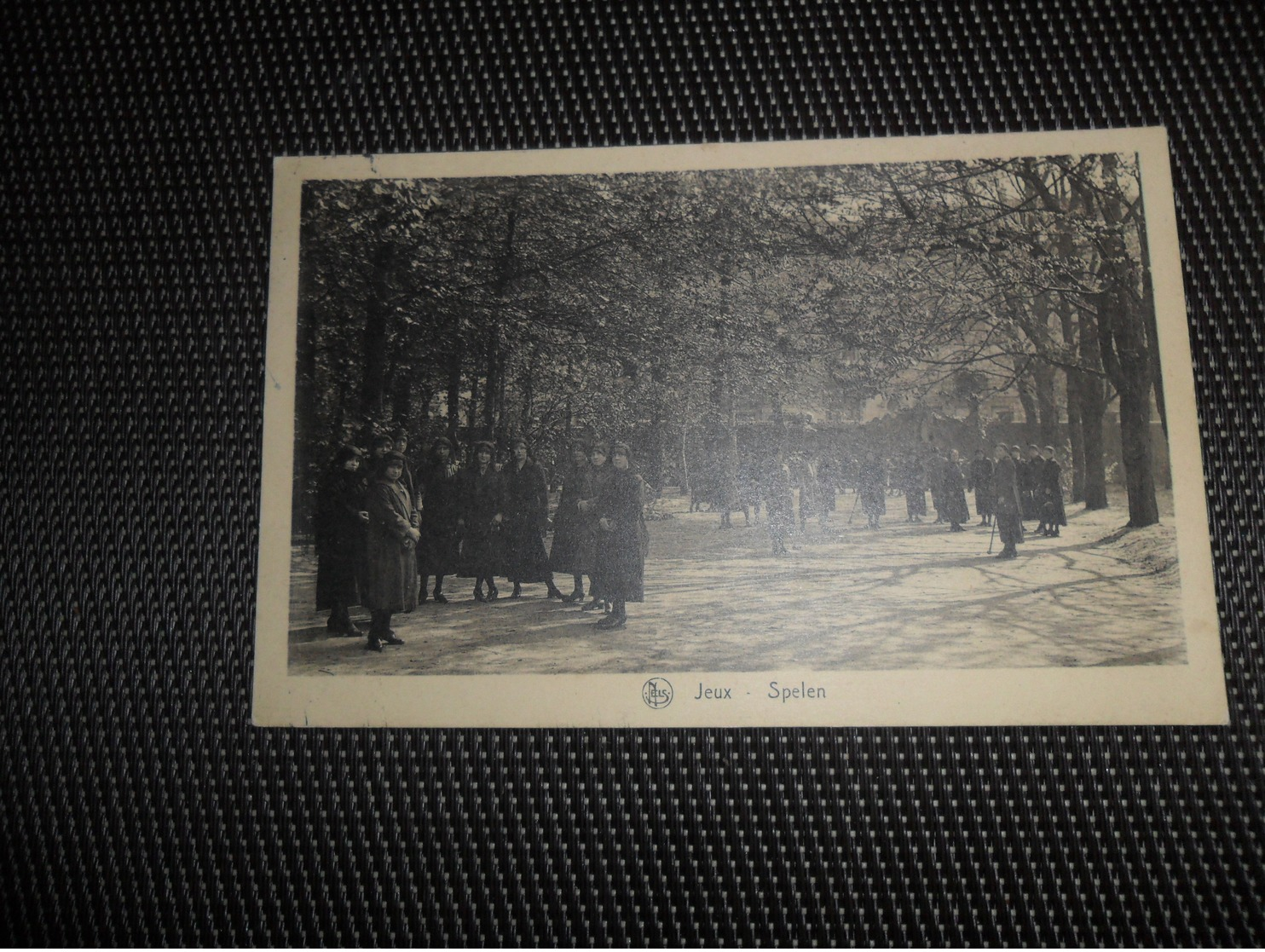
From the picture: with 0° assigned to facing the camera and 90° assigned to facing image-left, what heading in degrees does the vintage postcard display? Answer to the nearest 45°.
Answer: approximately 0°
